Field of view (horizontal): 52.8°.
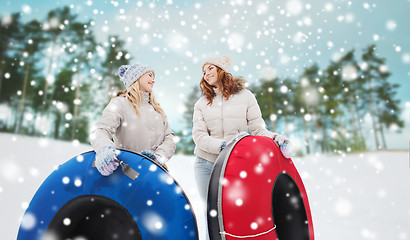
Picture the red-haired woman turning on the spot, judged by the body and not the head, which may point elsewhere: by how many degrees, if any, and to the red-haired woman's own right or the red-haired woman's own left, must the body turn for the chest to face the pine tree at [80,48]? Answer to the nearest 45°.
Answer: approximately 135° to the red-haired woman's own right

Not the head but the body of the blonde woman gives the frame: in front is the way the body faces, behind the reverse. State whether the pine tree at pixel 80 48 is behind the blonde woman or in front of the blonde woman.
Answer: behind

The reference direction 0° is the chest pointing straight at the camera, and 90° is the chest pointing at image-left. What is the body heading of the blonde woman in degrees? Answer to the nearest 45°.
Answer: approximately 315°

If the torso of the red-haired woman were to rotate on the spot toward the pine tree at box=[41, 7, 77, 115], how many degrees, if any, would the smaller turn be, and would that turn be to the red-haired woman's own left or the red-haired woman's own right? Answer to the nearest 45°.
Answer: approximately 135° to the red-haired woman's own right

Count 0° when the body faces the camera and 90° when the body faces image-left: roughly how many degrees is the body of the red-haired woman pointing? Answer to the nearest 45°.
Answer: approximately 0°

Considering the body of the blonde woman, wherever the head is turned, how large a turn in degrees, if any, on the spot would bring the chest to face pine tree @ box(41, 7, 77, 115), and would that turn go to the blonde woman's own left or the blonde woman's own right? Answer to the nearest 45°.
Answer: approximately 135° to the blonde woman's own left

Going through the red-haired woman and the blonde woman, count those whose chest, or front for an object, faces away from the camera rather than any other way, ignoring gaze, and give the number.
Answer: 0

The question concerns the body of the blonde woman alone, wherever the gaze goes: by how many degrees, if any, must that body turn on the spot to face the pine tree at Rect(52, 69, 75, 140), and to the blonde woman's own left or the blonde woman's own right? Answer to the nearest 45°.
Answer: approximately 135° to the blonde woman's own left
